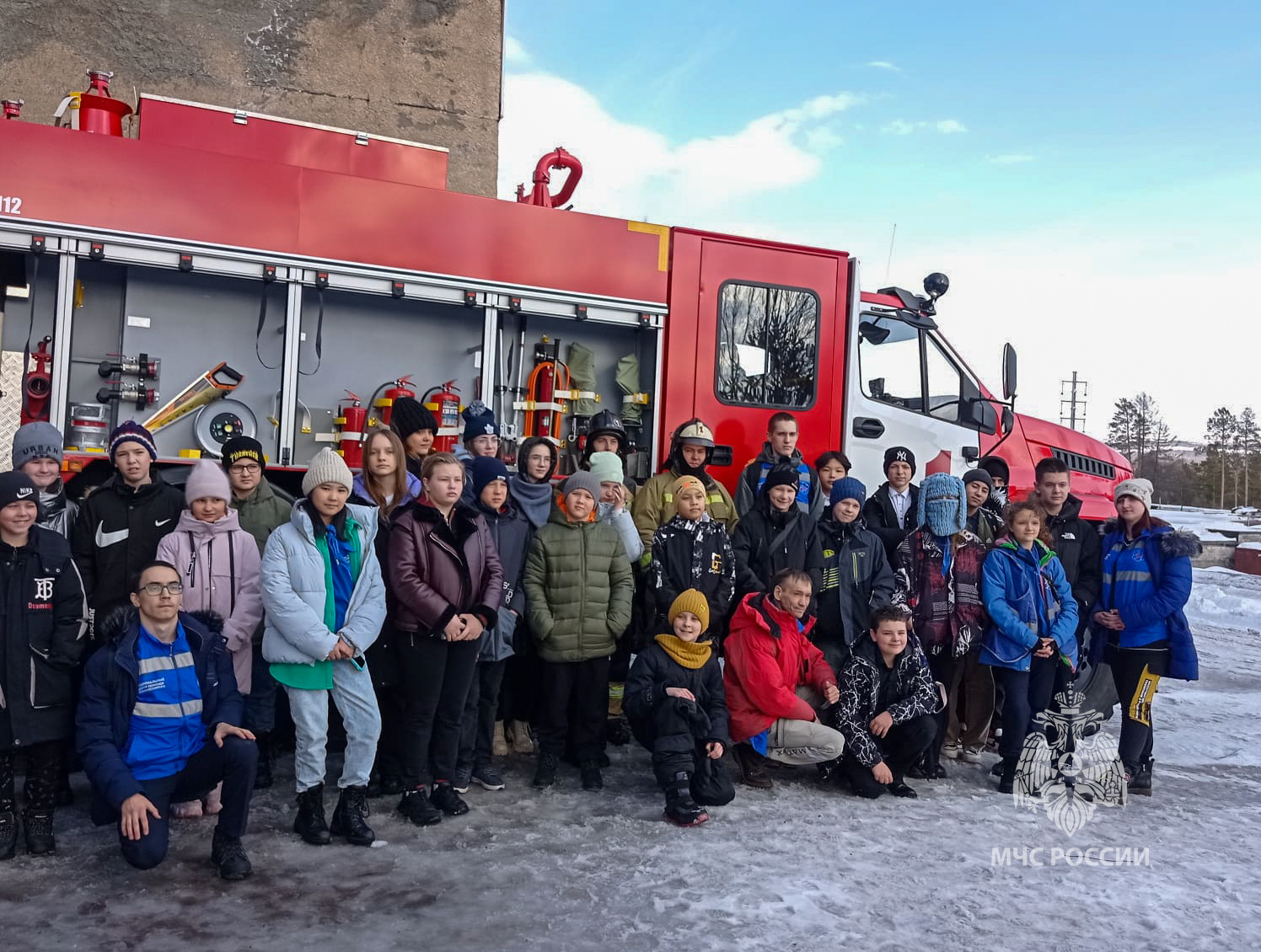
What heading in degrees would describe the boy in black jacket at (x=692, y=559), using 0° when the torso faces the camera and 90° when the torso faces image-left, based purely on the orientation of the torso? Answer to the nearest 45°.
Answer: approximately 0°

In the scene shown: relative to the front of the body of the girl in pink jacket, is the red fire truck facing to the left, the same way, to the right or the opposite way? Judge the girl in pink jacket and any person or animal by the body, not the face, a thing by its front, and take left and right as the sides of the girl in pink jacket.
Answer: to the left

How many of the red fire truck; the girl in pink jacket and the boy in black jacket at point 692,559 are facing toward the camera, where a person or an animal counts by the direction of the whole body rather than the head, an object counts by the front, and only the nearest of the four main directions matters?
2

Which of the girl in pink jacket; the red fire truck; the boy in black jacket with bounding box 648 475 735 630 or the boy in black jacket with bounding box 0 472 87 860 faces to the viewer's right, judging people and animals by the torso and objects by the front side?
the red fire truck

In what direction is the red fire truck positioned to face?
to the viewer's right

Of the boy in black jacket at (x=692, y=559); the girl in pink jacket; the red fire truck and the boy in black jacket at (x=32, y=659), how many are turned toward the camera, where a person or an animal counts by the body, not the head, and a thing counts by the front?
3

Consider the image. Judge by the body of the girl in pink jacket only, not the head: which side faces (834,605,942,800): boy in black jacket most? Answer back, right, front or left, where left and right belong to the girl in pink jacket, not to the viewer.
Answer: left

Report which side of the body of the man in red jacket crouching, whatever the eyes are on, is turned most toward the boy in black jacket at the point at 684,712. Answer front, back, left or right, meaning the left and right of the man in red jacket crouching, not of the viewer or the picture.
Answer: right

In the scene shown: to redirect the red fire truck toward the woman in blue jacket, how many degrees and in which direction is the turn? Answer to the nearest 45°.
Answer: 0° — it already faces them
